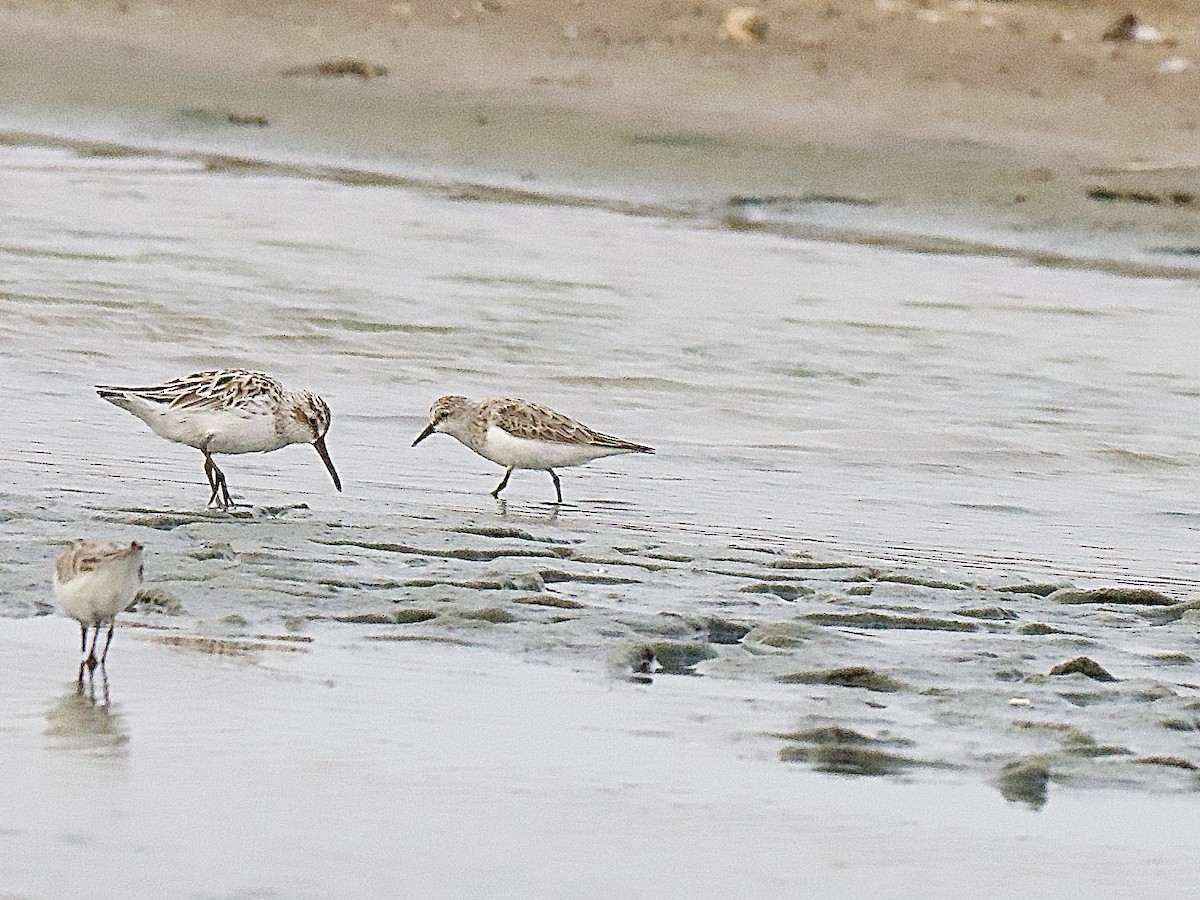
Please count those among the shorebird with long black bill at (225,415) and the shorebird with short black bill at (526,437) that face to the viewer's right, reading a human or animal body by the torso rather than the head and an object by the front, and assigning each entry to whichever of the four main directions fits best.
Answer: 1

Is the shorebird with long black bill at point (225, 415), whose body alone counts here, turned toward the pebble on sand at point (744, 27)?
no

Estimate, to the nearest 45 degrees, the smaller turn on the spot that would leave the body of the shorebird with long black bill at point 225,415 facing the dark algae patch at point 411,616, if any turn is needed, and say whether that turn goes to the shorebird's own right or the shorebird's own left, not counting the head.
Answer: approximately 90° to the shorebird's own right

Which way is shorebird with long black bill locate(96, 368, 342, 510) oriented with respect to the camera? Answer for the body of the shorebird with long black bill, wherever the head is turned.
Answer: to the viewer's right

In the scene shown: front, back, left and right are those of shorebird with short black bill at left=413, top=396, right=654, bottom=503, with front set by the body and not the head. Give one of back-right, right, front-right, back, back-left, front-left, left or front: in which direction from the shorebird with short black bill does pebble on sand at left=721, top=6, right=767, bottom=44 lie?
right

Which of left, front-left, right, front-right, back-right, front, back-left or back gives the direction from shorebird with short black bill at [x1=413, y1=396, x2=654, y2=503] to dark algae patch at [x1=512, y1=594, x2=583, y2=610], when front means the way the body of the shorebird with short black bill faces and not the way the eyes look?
left

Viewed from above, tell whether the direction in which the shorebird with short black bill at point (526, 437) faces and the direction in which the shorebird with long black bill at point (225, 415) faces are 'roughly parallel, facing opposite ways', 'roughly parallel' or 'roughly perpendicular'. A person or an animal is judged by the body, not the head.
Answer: roughly parallel, facing opposite ways

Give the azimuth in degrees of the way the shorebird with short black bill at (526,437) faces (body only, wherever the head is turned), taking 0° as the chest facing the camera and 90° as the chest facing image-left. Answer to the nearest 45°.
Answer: approximately 90°

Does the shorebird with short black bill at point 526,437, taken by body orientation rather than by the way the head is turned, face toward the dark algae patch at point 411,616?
no

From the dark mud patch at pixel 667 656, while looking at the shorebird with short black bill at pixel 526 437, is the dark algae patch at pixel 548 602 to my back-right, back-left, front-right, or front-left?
front-left

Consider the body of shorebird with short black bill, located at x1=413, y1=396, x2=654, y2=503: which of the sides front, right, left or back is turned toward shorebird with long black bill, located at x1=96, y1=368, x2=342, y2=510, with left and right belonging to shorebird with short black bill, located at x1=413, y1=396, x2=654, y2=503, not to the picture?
front

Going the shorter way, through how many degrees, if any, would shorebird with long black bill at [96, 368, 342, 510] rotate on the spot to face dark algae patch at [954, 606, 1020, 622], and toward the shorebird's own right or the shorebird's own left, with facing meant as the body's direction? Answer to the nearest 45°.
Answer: approximately 45° to the shorebird's own right

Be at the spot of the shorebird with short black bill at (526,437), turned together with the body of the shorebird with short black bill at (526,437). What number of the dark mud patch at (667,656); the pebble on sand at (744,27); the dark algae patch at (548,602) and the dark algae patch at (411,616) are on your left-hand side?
3

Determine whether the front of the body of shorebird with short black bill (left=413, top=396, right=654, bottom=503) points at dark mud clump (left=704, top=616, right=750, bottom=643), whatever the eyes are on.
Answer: no
